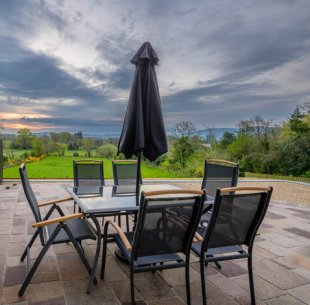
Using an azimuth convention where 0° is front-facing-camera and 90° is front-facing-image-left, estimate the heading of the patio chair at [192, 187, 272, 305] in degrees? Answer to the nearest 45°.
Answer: approximately 135°

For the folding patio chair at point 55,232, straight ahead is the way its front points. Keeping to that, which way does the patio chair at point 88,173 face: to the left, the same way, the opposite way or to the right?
to the right

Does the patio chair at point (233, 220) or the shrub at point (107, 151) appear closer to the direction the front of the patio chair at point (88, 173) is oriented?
the patio chair

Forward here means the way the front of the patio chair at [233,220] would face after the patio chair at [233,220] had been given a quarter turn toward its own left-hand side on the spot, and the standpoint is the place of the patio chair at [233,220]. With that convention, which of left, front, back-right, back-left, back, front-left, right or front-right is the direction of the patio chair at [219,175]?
back-right

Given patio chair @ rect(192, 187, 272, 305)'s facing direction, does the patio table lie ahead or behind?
ahead

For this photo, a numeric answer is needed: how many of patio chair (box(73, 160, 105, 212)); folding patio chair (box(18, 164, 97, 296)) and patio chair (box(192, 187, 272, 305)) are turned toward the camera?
1

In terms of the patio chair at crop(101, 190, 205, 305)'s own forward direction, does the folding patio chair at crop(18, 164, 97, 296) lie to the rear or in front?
in front

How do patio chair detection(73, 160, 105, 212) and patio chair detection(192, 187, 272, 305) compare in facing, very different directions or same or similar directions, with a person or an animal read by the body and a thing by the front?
very different directions

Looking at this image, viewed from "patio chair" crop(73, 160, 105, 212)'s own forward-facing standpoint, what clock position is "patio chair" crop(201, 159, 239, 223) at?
"patio chair" crop(201, 159, 239, 223) is roughly at 10 o'clock from "patio chair" crop(73, 160, 105, 212).

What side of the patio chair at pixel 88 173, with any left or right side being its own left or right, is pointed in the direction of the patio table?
front

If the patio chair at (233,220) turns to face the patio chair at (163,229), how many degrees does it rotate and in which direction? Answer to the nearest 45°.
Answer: approximately 90° to its left

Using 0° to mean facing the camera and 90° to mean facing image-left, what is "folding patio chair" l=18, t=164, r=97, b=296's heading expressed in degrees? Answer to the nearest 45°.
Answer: approximately 270°

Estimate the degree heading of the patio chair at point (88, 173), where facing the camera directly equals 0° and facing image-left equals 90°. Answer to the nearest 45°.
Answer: approximately 0°

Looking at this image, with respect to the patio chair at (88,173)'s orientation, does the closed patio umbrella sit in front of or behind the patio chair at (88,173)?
in front

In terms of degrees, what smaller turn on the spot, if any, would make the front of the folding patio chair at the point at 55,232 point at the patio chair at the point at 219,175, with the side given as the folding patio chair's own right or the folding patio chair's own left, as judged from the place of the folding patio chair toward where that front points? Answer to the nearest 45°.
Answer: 0° — it already faces it

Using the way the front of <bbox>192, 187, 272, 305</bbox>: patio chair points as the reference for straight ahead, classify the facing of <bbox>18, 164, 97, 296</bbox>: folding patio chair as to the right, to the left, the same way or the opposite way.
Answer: to the right
